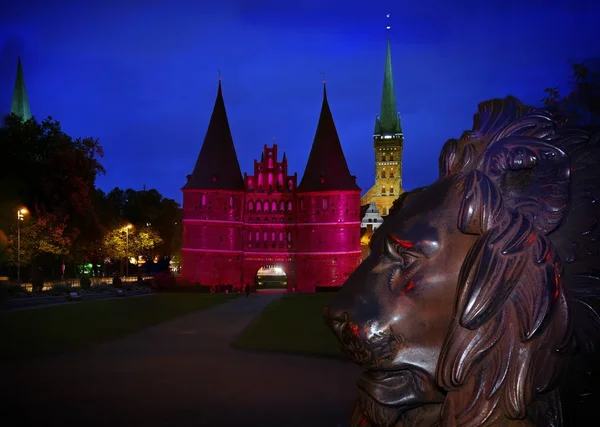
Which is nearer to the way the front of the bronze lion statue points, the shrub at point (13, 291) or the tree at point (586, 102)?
the shrub

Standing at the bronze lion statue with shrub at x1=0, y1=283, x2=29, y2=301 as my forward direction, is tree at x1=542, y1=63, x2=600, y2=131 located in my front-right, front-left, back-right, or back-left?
front-right

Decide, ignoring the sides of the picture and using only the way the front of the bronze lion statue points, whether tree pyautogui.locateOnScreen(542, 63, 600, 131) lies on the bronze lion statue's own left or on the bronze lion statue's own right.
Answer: on the bronze lion statue's own right

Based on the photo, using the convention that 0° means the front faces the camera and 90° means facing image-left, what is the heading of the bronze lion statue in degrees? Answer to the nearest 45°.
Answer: approximately 90°

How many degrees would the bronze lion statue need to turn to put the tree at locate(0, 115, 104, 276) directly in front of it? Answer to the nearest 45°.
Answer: approximately 45° to its right

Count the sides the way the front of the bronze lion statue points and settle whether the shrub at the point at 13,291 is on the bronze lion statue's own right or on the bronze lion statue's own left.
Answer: on the bronze lion statue's own right
